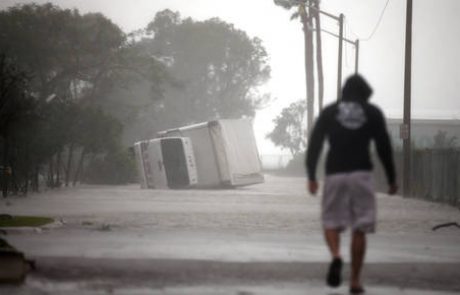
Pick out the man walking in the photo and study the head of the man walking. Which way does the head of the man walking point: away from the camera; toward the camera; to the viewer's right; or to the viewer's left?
away from the camera

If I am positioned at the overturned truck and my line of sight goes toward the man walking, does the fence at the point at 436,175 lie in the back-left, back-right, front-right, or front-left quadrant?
front-left

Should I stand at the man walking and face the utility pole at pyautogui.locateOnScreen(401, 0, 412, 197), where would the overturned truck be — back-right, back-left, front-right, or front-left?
front-left

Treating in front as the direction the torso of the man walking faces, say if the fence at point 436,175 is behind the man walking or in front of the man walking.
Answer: in front

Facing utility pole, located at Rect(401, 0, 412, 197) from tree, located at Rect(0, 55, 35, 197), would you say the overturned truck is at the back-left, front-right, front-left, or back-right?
front-left

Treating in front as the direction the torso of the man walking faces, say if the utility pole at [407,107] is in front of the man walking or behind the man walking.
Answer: in front

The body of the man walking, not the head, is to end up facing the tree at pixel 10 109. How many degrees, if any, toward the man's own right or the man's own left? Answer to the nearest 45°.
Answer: approximately 45° to the man's own left

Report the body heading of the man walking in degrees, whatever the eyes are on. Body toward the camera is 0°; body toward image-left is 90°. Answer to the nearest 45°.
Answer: approximately 180°
